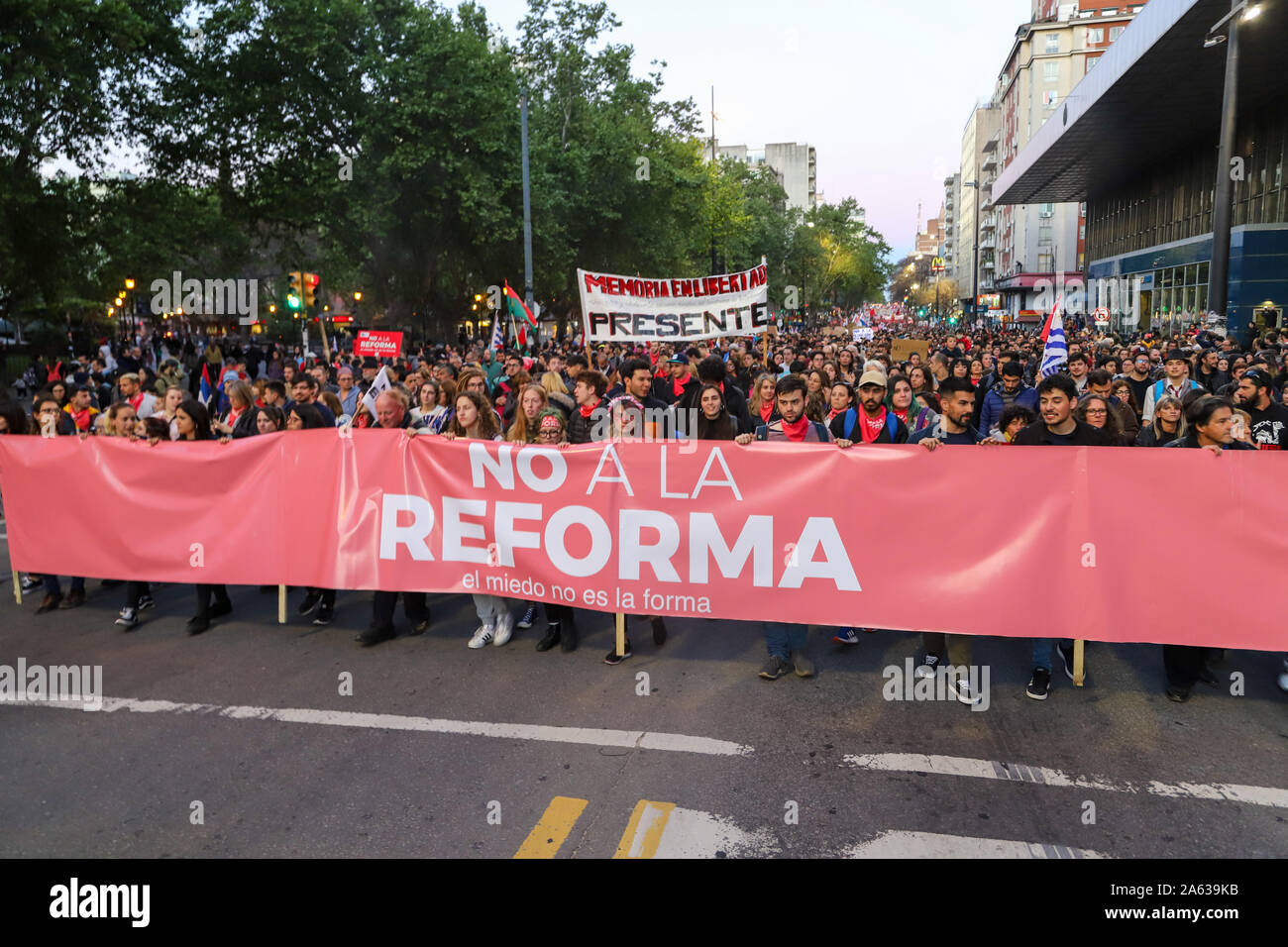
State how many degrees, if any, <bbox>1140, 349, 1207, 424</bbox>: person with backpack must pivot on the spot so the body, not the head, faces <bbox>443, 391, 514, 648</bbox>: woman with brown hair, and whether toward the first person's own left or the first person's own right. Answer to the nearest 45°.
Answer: approximately 45° to the first person's own right

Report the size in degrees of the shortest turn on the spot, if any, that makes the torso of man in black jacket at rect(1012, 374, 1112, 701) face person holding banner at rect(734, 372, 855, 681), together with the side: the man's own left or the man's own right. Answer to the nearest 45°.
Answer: approximately 90° to the man's own right

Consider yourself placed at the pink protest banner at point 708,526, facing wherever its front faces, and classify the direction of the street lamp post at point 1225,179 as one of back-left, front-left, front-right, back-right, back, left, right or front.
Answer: back-left

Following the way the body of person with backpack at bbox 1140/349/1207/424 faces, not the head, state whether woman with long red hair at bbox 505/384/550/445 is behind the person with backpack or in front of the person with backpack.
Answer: in front

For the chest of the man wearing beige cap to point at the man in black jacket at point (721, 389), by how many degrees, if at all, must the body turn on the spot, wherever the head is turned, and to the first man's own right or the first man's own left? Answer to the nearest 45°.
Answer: approximately 135° to the first man's own right

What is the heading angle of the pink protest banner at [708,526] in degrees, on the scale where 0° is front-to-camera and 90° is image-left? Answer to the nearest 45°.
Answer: approximately 0°

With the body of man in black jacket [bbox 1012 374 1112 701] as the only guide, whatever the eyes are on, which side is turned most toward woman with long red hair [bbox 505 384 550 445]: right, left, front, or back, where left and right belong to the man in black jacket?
right

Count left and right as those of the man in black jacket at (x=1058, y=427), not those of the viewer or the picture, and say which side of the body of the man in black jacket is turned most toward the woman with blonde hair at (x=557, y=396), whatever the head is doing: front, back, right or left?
right

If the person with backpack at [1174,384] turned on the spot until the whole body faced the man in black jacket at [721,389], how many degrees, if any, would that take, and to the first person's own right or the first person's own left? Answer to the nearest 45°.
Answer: approximately 45° to the first person's own right

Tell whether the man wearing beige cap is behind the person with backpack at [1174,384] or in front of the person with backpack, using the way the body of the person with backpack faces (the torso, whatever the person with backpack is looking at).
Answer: in front
